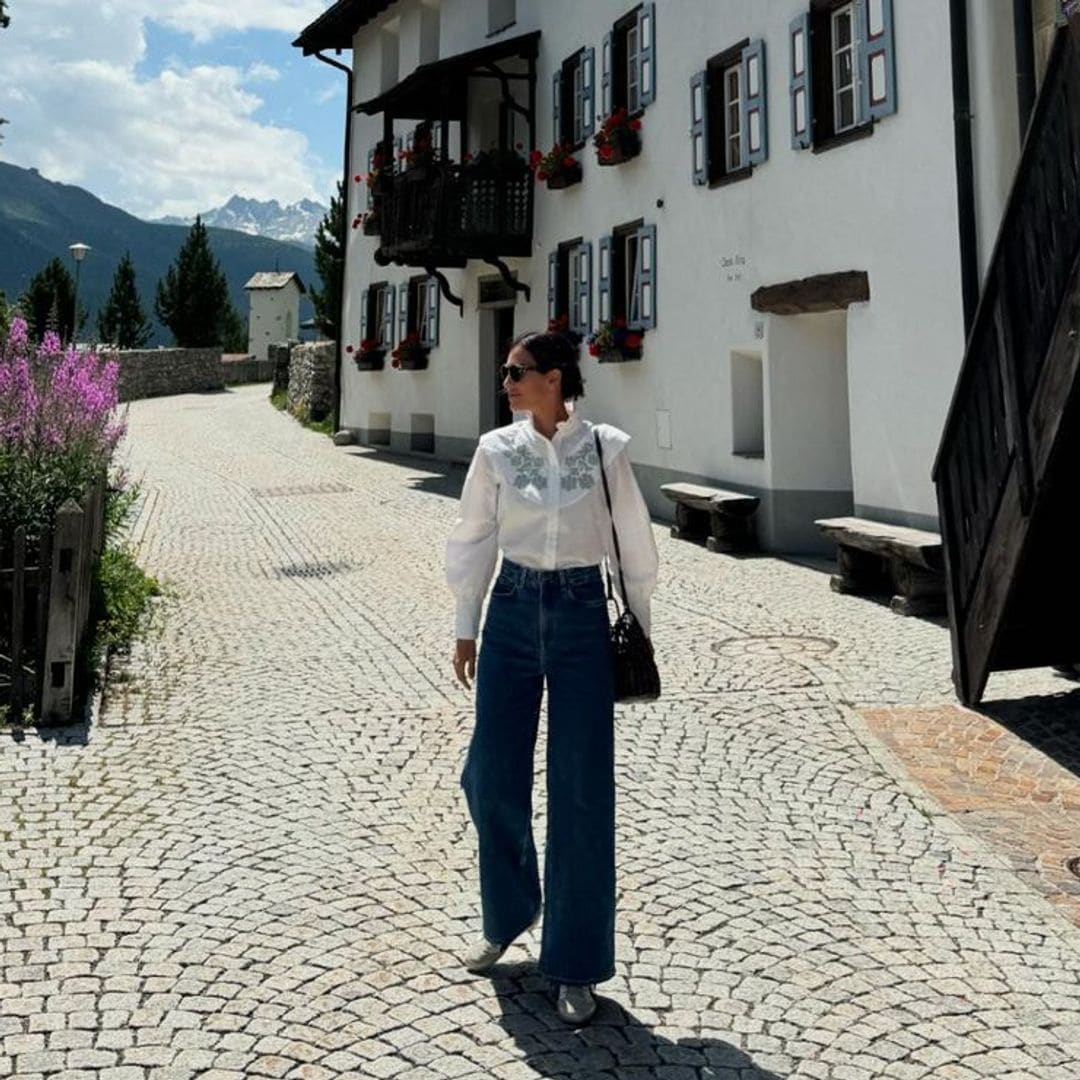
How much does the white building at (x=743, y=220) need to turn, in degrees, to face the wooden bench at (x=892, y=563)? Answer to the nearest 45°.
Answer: approximately 45° to its left

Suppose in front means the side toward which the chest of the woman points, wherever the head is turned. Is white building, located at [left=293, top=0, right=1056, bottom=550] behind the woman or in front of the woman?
behind

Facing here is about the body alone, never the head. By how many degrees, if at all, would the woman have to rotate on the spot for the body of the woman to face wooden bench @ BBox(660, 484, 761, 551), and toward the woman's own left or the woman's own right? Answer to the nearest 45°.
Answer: approximately 180°

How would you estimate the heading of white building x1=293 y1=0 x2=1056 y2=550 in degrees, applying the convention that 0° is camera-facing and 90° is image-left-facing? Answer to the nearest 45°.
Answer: approximately 45°

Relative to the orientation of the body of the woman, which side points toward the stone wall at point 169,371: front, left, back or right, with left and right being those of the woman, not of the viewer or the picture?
back

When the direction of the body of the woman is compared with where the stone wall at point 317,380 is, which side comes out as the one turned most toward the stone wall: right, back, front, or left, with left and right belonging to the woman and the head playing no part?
back

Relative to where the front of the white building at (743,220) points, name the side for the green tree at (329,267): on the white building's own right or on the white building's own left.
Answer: on the white building's own right
